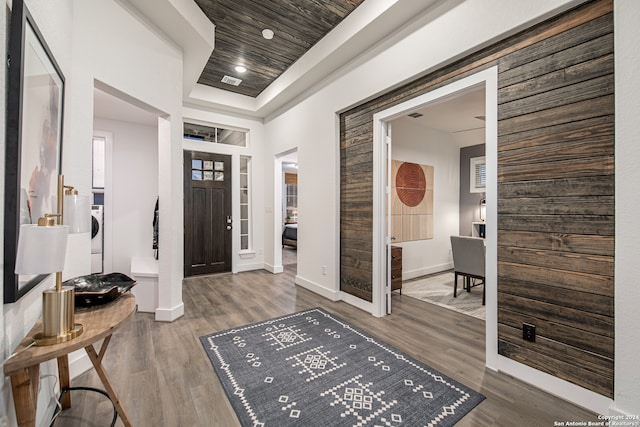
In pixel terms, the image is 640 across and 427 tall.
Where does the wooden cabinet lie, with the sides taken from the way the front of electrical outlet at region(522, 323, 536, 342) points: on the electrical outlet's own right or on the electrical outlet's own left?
on the electrical outlet's own right

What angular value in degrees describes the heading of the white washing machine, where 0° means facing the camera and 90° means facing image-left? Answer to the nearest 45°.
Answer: approximately 0°

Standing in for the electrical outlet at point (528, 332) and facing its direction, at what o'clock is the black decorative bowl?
The black decorative bowl is roughly at 12 o'clock from the electrical outlet.

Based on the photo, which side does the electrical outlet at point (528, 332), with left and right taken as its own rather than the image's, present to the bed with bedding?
right

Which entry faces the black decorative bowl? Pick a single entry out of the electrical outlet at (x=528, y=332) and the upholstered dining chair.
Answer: the electrical outlet

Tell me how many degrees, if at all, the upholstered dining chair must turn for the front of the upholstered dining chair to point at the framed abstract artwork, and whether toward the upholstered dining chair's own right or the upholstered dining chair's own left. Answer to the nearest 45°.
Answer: approximately 180°

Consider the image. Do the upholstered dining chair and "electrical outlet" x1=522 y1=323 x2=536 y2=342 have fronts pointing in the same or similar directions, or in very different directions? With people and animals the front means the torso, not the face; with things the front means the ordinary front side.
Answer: very different directions

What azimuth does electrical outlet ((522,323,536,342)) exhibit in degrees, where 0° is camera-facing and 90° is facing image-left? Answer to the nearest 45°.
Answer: approximately 45°

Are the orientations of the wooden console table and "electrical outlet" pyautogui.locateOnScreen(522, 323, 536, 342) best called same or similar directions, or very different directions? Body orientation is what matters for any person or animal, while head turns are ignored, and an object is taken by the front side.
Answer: very different directions

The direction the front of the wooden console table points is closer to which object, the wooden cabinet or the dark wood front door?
the wooden cabinet

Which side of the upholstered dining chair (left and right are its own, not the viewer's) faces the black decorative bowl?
back
